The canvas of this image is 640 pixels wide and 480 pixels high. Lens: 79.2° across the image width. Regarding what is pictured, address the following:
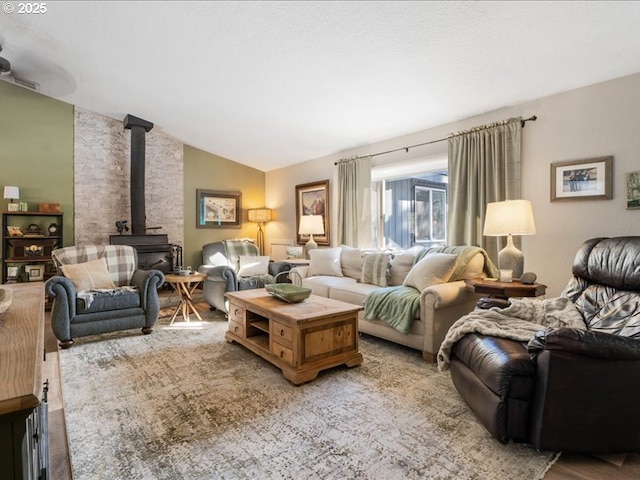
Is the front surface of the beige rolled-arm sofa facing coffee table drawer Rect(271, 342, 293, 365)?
yes

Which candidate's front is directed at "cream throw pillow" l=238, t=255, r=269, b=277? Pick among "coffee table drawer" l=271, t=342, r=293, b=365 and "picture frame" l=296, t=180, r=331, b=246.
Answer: the picture frame

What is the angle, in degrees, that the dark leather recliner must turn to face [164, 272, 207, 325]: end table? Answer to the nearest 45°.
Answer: approximately 45° to its right

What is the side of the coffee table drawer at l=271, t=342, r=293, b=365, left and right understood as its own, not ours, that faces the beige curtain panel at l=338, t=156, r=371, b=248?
back

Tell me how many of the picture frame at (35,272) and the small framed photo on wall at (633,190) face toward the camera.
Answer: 2

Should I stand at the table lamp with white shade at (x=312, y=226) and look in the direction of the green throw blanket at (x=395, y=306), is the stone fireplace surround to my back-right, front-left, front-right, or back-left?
back-right

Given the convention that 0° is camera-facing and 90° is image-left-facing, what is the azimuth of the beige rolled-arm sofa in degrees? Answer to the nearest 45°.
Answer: approximately 45°

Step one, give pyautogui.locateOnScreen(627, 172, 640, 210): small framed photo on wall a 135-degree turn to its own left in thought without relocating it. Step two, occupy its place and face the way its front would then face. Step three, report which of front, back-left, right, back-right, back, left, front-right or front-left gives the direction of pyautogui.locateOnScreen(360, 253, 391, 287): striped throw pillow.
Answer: back-left

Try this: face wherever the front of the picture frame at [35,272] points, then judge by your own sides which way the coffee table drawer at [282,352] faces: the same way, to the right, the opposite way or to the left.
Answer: to the right

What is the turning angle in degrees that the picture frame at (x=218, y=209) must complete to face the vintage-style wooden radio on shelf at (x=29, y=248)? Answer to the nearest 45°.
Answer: approximately 90° to its right

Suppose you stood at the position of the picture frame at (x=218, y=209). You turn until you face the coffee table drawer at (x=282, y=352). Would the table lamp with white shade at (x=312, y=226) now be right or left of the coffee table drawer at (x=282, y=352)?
left

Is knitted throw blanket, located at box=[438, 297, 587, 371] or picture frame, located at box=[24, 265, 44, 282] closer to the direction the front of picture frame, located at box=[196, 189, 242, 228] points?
the knitted throw blanket
